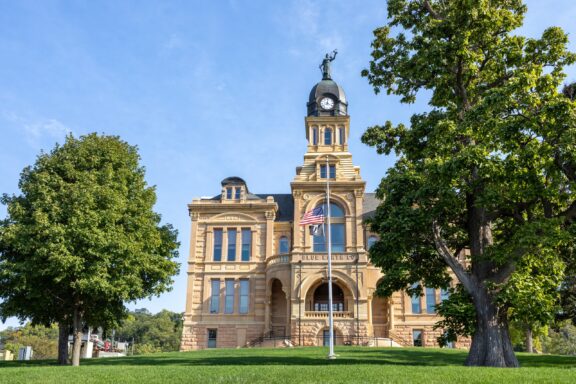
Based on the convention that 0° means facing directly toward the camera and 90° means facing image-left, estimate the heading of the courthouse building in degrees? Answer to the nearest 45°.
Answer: approximately 0°

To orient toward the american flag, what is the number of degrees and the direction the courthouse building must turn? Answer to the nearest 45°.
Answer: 0° — it already faces it

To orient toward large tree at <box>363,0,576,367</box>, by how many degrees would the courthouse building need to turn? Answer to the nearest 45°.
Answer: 0° — it already faces it
